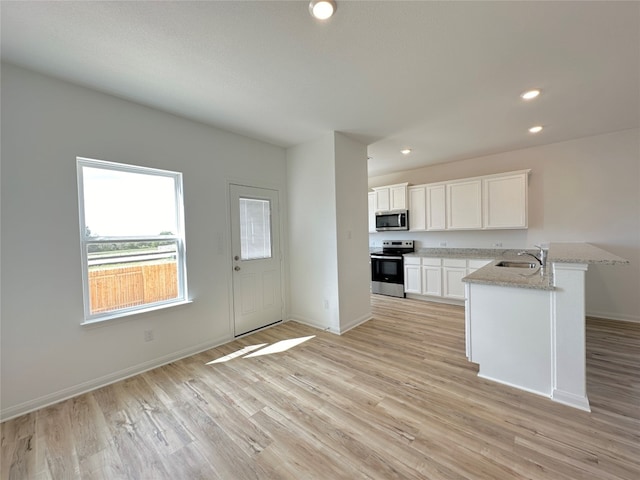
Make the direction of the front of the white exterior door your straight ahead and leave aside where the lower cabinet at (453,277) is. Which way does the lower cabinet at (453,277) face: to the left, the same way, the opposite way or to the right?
to the right

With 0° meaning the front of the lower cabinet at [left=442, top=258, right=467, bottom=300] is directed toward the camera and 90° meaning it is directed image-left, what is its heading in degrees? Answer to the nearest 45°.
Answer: approximately 0°

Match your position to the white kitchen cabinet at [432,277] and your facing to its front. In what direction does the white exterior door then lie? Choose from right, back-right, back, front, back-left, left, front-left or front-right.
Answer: front-right

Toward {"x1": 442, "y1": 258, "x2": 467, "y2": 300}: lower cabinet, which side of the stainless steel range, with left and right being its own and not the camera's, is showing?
left

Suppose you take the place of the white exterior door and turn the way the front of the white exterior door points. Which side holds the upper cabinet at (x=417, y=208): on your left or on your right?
on your left
